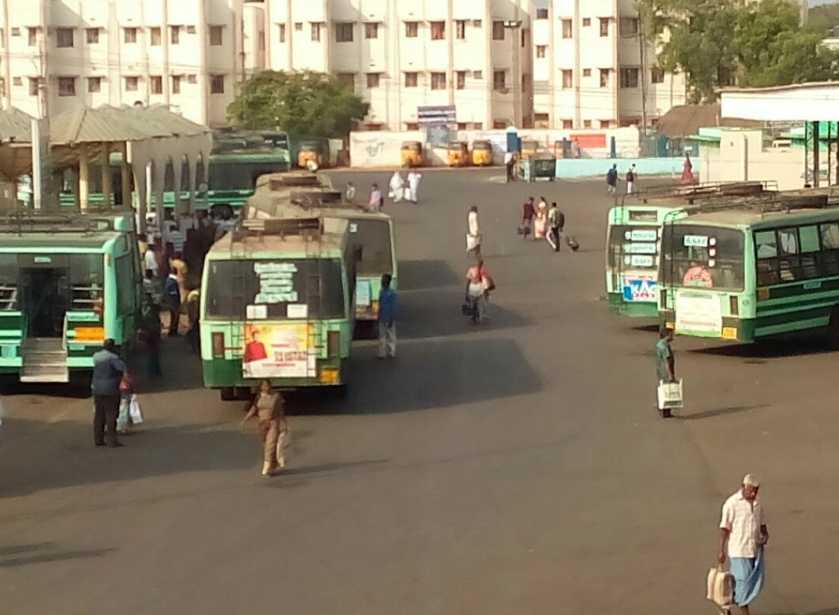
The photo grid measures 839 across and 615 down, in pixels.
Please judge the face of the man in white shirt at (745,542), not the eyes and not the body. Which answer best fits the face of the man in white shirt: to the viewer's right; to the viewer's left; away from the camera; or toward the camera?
toward the camera

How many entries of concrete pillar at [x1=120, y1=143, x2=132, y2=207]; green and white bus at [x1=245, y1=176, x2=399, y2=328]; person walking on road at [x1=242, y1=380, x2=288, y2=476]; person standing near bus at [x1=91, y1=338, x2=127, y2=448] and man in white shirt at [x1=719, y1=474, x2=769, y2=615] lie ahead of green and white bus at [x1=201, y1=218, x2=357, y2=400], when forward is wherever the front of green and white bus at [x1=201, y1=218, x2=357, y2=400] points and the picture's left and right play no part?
2

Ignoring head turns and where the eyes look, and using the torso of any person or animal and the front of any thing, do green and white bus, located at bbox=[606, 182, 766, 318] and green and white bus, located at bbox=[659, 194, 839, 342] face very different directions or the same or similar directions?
same or similar directions

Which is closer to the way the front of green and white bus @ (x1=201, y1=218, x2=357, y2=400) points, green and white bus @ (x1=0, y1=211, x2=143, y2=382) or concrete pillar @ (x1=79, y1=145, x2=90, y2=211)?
the concrete pillar

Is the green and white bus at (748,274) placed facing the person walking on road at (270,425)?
no

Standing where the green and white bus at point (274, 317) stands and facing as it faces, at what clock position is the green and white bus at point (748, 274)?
the green and white bus at point (748, 274) is roughly at 2 o'clock from the green and white bus at point (274, 317).

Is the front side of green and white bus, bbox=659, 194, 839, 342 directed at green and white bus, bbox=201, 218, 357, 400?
no

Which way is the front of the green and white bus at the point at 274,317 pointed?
away from the camera
